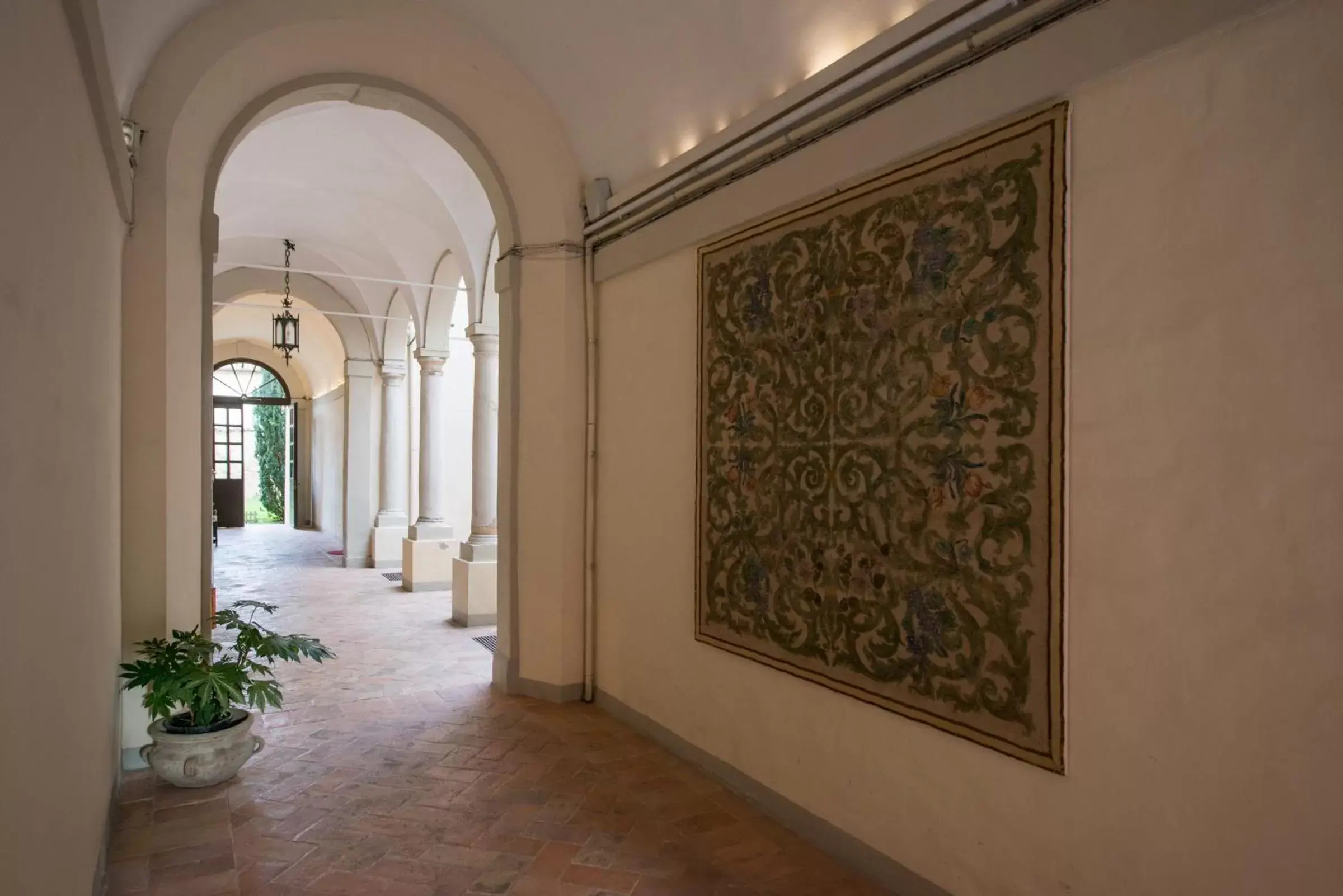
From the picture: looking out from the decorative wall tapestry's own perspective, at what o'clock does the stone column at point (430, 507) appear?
The stone column is roughly at 3 o'clock from the decorative wall tapestry.

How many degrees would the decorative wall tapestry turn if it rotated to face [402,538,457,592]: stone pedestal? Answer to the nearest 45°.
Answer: approximately 90° to its right

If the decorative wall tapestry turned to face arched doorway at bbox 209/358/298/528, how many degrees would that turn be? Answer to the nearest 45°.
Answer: approximately 90° to its right

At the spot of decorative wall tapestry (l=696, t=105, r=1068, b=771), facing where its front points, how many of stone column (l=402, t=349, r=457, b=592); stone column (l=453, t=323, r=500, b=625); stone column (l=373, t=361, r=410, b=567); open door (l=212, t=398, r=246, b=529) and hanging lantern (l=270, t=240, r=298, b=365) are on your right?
5

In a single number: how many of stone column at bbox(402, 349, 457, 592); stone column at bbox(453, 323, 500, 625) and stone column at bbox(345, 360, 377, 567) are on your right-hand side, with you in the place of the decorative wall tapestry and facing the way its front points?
3

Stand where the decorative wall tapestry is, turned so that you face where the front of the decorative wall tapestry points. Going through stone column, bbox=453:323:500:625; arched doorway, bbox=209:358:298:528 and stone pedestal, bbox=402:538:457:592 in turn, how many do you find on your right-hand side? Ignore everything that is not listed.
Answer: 3

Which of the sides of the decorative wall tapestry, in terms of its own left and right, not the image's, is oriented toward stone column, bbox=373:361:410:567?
right

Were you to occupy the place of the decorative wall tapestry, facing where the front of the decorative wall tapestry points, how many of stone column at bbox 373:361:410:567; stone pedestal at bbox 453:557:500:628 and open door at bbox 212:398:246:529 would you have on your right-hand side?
3

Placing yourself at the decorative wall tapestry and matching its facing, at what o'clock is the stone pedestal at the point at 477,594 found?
The stone pedestal is roughly at 3 o'clock from the decorative wall tapestry.

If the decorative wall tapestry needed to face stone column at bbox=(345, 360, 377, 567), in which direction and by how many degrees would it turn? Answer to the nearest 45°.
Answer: approximately 90° to its right

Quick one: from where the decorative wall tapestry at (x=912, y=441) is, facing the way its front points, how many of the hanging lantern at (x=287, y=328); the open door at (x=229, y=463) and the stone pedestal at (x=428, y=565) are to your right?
3

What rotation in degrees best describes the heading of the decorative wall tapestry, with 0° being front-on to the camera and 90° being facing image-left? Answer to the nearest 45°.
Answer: approximately 45°

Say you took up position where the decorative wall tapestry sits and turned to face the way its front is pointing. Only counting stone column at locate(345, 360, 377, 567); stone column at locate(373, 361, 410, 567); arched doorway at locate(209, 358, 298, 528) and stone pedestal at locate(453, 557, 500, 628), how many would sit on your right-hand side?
4

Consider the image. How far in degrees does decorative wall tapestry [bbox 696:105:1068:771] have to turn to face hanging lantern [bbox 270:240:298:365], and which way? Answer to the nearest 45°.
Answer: approximately 90° to its right
